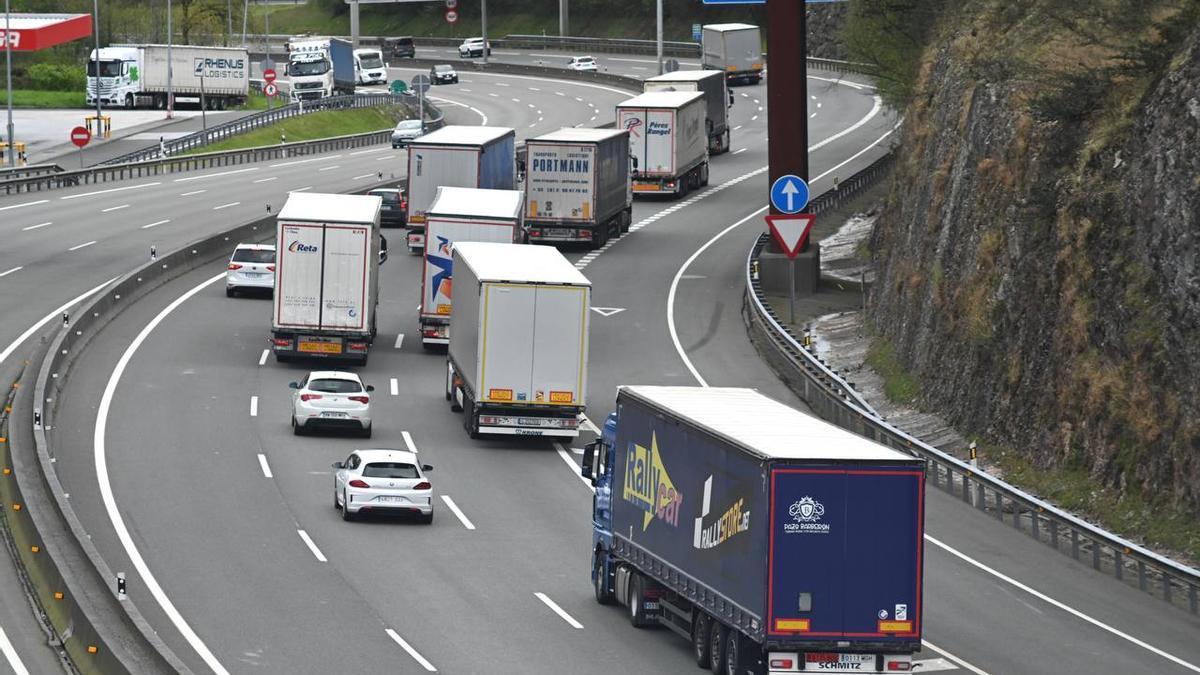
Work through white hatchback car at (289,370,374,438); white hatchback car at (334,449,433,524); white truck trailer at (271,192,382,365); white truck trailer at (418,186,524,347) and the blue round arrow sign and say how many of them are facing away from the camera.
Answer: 4

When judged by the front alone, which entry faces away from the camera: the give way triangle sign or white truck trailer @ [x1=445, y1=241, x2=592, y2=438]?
the white truck trailer

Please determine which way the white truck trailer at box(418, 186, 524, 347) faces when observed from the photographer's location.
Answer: facing away from the viewer

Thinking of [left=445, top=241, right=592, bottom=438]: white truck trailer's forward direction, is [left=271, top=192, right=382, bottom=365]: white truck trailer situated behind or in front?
in front

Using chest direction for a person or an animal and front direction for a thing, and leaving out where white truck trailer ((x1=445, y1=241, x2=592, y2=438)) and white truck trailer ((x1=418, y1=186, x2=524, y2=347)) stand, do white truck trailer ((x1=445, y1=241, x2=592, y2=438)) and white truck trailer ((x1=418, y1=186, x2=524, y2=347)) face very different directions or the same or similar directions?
same or similar directions

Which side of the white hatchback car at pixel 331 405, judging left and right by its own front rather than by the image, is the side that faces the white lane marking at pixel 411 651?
back

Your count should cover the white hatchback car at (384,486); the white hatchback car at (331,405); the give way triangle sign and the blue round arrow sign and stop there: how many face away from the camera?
2

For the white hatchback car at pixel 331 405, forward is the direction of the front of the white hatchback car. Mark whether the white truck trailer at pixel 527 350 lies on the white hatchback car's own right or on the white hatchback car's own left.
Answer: on the white hatchback car's own right

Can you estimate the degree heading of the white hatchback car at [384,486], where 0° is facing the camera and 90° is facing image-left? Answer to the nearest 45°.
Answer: approximately 180°

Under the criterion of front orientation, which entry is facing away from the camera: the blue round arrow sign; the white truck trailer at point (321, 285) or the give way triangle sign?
the white truck trailer

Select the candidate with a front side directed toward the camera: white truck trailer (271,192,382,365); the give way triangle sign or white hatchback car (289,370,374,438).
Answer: the give way triangle sign

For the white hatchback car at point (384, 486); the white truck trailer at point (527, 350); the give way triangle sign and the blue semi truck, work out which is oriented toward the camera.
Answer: the give way triangle sign

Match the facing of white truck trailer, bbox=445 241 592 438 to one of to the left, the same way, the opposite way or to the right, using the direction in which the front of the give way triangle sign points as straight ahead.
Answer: the opposite way

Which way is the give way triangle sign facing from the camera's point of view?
toward the camera

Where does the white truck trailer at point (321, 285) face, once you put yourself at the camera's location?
facing away from the viewer

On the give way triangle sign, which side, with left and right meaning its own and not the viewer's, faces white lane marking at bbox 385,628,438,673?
front

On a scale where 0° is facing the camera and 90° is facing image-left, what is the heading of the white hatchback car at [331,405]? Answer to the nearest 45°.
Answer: approximately 180°

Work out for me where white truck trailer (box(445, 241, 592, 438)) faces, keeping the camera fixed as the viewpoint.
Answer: facing away from the viewer

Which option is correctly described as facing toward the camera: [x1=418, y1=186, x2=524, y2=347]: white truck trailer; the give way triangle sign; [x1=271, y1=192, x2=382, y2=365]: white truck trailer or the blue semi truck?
the give way triangle sign
